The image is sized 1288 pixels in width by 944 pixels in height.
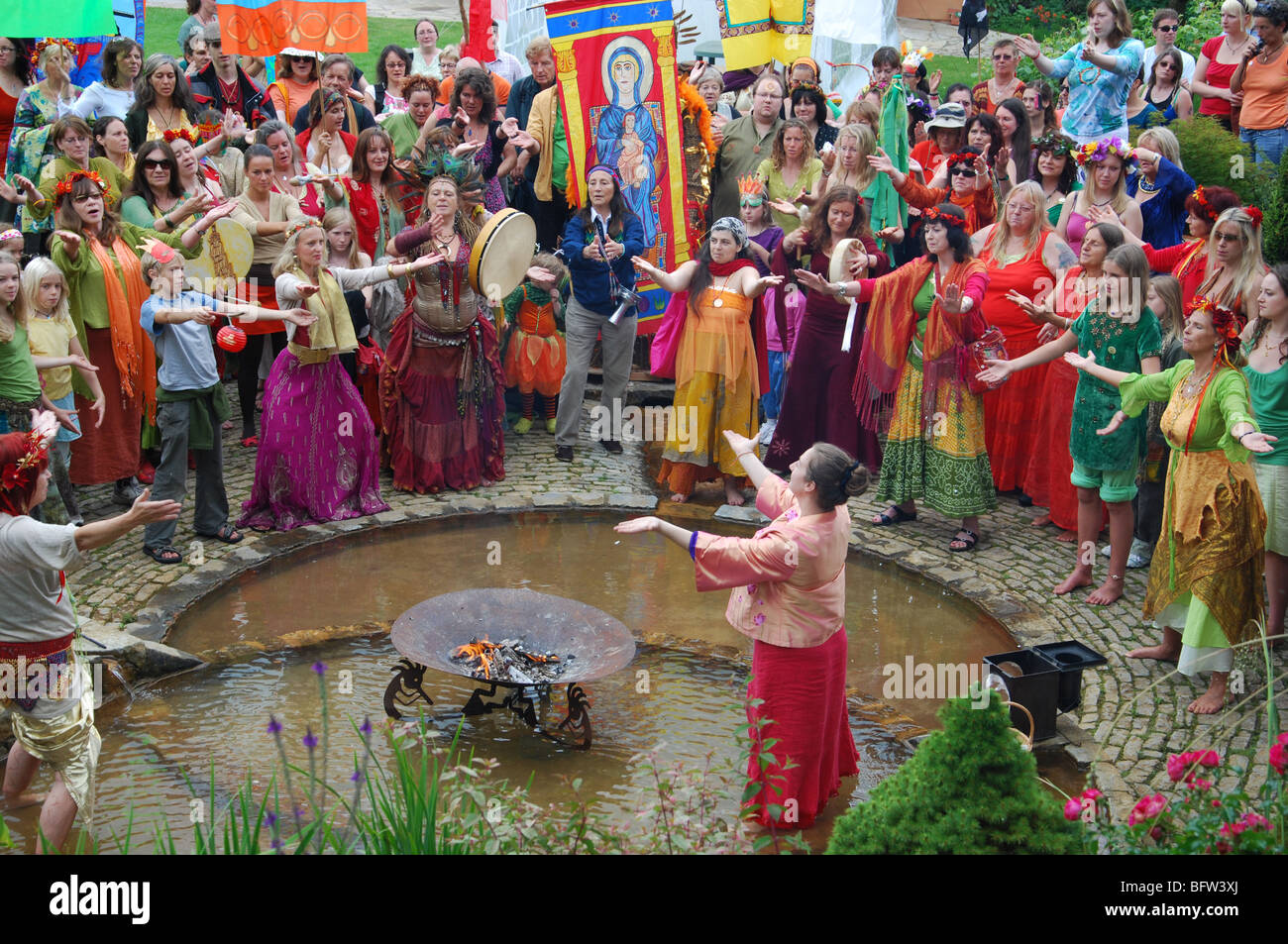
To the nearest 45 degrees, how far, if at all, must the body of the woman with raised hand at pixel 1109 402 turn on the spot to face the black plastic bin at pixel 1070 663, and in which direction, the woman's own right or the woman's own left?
approximately 45° to the woman's own left

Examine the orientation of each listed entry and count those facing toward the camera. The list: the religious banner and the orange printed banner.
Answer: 2

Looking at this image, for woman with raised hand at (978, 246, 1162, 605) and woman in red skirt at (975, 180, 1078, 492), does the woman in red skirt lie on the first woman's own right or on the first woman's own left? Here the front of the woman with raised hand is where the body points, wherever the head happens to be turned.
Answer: on the first woman's own right

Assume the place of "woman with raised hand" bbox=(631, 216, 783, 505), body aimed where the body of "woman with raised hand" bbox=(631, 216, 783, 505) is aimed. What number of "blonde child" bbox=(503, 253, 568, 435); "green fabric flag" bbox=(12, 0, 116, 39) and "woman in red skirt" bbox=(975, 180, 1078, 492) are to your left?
1

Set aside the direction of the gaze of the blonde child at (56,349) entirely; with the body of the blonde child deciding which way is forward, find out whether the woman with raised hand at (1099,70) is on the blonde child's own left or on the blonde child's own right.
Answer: on the blonde child's own left

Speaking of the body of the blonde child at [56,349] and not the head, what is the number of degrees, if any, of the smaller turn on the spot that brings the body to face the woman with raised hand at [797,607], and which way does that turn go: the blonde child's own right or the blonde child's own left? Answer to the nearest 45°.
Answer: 0° — they already face them

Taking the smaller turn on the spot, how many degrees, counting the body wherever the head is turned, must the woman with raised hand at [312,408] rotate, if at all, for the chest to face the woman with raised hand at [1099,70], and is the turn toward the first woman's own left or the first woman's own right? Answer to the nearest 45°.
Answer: approximately 45° to the first woman's own left

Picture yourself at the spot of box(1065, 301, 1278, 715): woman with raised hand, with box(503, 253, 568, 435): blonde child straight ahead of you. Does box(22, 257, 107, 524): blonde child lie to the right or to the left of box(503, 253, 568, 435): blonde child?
left
